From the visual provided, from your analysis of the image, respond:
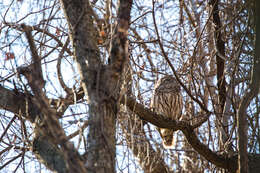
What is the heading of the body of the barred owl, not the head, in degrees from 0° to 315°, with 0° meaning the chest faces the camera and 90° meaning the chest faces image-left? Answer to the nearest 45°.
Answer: approximately 0°
